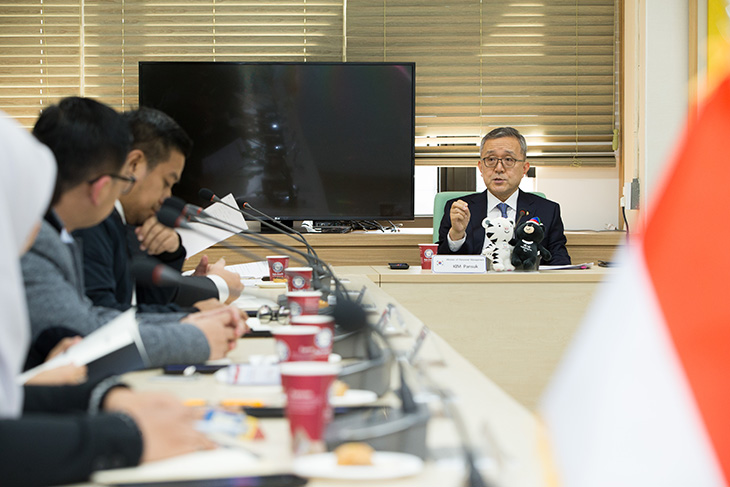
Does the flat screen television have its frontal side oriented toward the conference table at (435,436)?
yes

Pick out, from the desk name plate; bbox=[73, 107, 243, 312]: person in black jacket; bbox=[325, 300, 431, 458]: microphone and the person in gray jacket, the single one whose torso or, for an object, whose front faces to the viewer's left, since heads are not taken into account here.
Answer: the microphone

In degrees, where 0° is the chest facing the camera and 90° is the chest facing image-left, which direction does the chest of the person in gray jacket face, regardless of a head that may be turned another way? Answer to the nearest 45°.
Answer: approximately 270°

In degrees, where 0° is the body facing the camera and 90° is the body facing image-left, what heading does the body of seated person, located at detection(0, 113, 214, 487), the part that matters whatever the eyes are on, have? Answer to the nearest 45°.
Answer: approximately 270°

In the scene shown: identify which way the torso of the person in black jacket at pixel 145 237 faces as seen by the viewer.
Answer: to the viewer's right

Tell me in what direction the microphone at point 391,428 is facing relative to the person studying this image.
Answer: facing to the left of the viewer

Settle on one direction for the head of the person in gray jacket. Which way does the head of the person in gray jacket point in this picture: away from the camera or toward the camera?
away from the camera
